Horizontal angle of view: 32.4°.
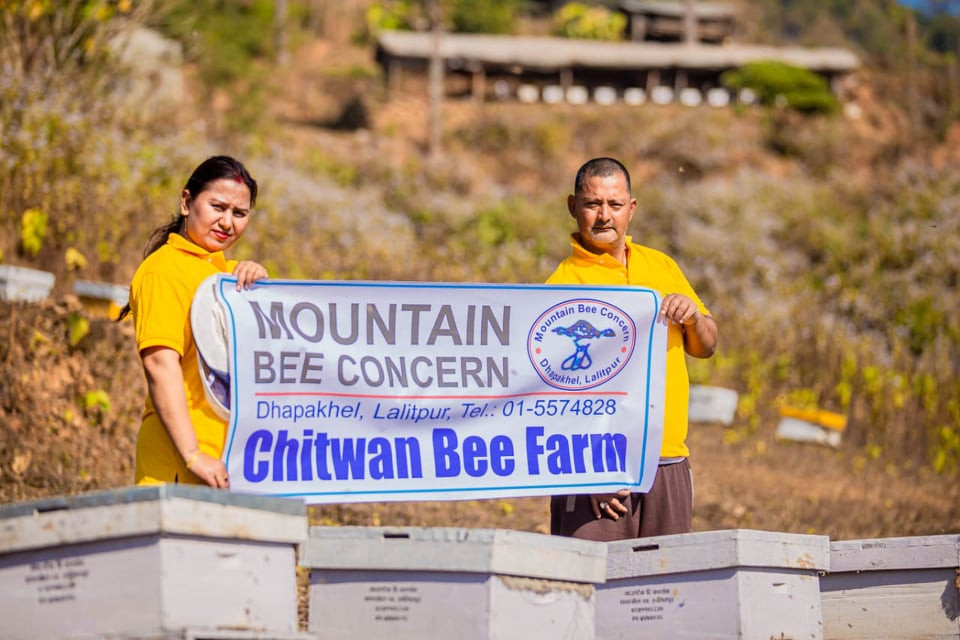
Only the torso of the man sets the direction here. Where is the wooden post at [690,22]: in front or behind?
behind

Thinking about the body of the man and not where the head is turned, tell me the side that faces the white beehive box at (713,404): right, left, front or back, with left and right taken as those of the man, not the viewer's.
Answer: back

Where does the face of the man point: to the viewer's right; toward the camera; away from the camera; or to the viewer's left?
toward the camera

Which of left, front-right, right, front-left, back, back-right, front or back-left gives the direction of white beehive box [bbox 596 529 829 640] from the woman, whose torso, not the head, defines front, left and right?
front-left

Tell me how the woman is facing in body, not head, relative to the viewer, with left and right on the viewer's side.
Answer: facing the viewer and to the right of the viewer

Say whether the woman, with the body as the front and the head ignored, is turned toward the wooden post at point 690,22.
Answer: no

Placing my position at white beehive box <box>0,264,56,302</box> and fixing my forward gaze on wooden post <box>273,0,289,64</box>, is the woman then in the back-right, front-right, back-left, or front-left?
back-right

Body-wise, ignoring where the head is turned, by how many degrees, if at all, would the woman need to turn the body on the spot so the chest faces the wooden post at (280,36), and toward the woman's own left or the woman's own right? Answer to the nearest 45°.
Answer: approximately 135° to the woman's own left

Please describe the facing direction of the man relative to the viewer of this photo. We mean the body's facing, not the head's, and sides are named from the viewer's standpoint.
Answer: facing the viewer

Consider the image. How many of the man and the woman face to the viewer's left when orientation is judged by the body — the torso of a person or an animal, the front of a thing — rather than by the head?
0

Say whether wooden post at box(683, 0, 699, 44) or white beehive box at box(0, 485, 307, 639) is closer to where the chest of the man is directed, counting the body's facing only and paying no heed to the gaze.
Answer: the white beehive box

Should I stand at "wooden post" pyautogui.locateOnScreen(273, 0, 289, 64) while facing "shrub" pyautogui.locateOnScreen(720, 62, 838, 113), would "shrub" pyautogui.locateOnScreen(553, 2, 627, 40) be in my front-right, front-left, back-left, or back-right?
front-left

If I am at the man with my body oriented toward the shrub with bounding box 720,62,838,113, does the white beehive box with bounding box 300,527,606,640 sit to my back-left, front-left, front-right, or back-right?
back-left
